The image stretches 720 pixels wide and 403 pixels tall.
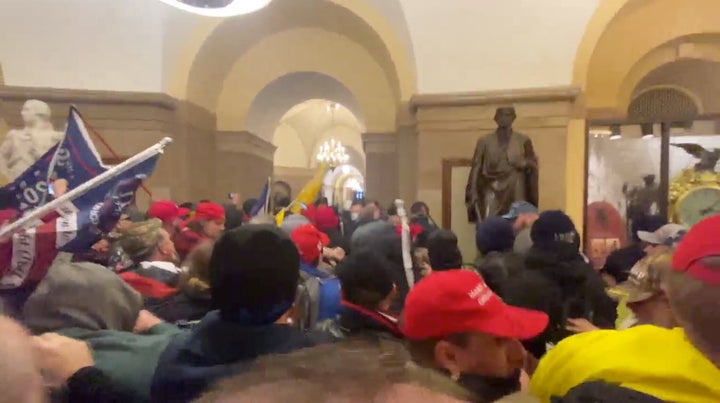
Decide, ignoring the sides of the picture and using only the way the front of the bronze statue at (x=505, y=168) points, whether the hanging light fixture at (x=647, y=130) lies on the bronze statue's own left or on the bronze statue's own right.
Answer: on the bronze statue's own left

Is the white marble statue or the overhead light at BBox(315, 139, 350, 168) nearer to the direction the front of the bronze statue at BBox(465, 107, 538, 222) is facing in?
the white marble statue

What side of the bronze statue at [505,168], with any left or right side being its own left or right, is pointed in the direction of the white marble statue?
right

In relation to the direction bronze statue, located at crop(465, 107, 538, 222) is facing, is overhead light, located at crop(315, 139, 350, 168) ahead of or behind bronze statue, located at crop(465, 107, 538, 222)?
behind

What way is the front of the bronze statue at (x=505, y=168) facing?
toward the camera
